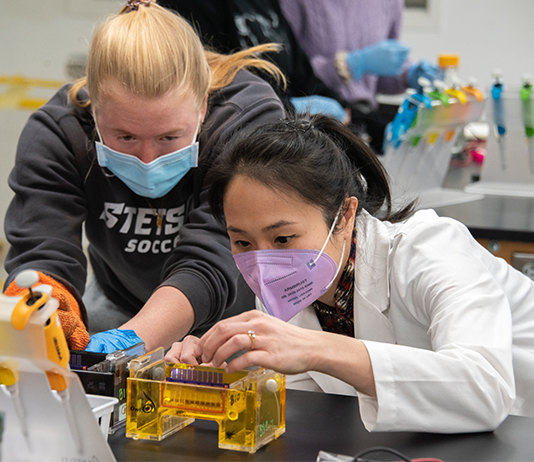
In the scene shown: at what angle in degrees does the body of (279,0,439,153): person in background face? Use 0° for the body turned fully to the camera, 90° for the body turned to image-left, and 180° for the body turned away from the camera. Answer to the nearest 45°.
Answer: approximately 315°

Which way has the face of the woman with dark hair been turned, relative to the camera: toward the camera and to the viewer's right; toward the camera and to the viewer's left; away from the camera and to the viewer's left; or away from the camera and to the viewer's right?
toward the camera and to the viewer's left

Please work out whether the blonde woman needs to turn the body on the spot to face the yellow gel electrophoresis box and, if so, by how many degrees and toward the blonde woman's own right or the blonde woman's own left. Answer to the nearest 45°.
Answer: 0° — they already face it

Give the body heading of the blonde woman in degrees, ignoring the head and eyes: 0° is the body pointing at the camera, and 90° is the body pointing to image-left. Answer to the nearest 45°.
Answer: approximately 0°

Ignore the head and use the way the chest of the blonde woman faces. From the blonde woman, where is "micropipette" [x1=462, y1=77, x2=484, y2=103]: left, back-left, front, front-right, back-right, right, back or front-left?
back-left

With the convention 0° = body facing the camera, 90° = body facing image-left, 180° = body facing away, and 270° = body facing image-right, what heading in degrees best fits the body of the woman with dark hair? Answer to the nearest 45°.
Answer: approximately 45°

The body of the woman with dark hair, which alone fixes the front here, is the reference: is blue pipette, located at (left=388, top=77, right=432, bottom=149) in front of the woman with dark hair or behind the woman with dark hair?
behind

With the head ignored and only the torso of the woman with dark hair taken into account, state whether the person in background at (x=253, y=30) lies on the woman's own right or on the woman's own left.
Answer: on the woman's own right

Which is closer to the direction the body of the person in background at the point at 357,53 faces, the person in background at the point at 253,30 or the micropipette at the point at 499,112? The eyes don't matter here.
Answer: the micropipette

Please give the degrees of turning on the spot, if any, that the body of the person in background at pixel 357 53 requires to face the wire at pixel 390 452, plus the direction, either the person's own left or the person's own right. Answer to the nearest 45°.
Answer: approximately 45° to the person's own right

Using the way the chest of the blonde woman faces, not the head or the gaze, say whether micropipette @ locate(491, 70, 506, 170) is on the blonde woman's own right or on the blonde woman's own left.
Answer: on the blonde woman's own left

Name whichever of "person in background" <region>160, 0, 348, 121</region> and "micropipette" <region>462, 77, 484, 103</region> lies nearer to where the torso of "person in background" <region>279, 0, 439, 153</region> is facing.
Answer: the micropipette

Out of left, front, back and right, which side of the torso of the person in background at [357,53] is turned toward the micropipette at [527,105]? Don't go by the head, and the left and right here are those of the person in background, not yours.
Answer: front
